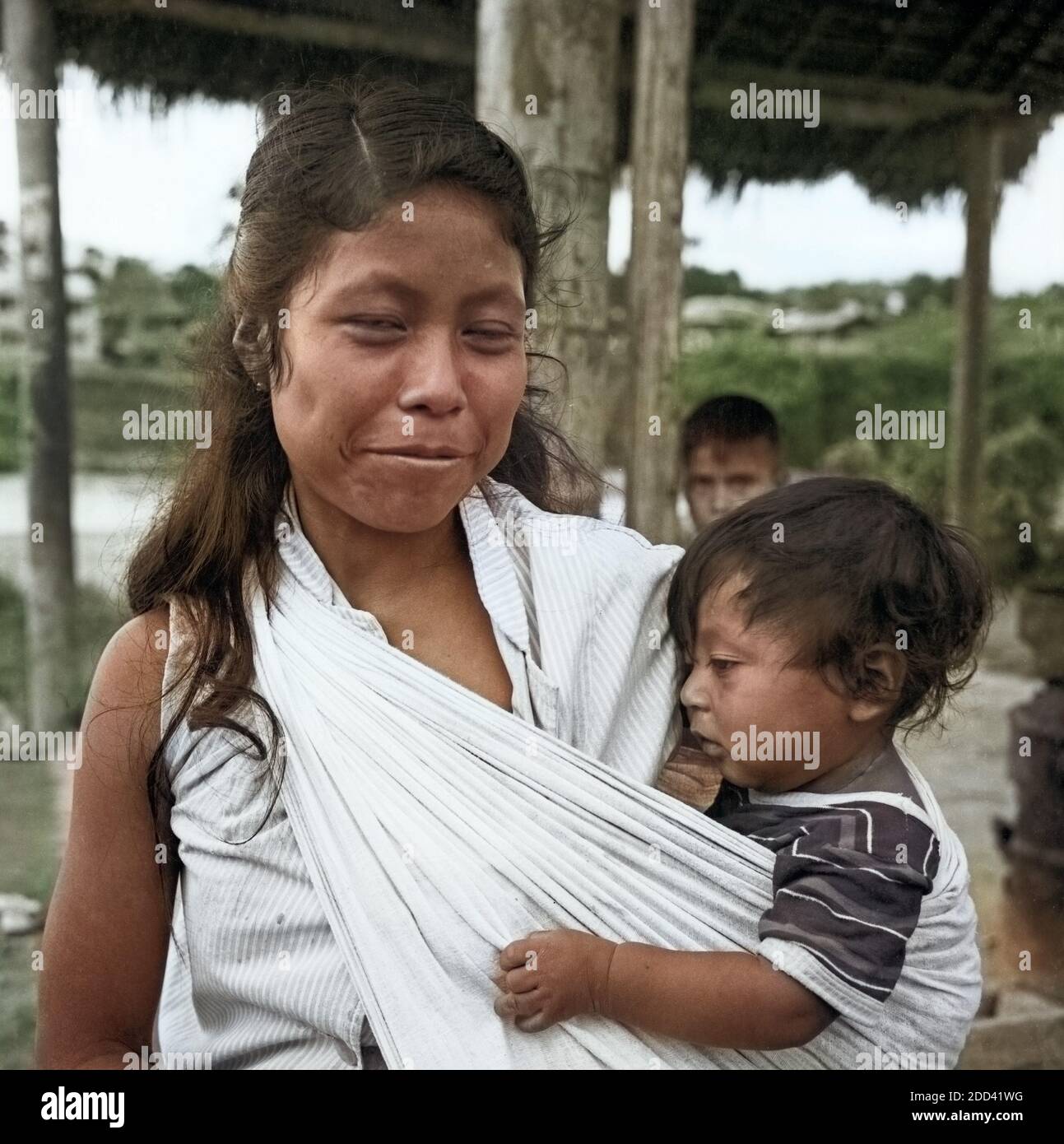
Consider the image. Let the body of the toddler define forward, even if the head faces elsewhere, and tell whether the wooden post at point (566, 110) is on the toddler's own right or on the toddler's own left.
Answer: on the toddler's own right

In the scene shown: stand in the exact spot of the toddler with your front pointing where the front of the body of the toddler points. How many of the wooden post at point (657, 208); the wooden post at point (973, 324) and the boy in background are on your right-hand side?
3

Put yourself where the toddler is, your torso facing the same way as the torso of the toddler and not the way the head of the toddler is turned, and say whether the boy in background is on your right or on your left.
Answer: on your right

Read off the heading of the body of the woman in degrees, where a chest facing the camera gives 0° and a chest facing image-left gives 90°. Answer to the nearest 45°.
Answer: approximately 315°

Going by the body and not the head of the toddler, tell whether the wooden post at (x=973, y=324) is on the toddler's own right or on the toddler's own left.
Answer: on the toddler's own right

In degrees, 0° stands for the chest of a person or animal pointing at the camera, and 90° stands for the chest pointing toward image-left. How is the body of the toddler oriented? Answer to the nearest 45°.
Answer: approximately 90°
